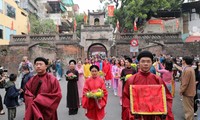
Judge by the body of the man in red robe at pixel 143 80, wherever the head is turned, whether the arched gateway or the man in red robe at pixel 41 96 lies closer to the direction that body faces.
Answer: the man in red robe

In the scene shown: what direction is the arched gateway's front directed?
toward the camera

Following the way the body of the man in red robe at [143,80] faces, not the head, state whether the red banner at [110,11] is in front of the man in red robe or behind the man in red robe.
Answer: behind

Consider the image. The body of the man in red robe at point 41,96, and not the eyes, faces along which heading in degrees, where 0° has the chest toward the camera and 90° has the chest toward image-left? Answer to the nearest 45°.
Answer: approximately 45°

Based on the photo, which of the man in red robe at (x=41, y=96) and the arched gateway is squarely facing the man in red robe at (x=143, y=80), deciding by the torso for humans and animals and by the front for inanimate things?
the arched gateway

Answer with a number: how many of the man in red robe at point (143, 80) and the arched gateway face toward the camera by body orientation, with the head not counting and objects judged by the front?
2

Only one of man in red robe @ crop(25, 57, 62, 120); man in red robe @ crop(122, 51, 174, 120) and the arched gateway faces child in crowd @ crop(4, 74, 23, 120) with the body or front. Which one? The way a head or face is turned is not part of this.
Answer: the arched gateway

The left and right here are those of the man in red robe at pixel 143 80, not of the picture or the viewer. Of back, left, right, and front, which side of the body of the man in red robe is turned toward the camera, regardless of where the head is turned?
front

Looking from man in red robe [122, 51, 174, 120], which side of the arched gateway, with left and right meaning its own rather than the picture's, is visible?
front

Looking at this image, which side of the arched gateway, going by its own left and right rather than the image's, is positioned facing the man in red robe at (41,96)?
front

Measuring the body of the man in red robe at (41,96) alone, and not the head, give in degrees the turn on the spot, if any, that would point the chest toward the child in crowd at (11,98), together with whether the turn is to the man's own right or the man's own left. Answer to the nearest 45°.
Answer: approximately 135° to the man's own right
